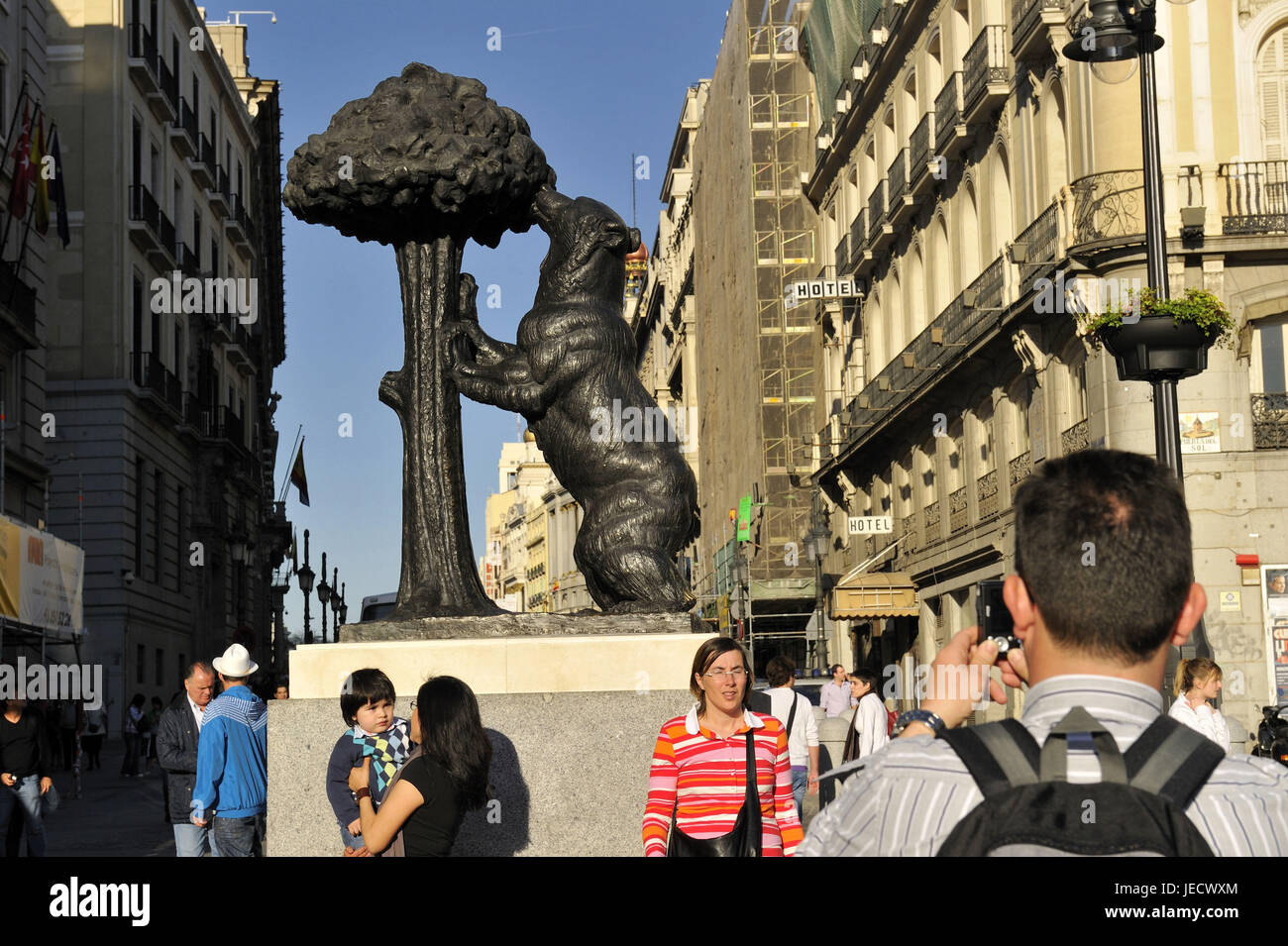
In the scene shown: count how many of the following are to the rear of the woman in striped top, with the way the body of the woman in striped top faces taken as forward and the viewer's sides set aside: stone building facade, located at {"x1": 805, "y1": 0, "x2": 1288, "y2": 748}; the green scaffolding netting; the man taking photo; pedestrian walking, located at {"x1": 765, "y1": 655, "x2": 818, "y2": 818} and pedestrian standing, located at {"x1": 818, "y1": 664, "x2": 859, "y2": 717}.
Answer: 4

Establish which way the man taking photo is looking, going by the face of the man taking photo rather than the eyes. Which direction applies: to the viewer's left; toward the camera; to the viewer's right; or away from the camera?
away from the camera

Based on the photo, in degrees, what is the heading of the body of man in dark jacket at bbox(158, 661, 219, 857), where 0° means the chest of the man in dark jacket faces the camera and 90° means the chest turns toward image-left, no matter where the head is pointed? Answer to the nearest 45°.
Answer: approximately 315°

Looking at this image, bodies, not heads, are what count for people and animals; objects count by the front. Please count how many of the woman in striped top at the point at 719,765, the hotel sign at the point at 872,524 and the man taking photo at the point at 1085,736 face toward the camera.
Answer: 2

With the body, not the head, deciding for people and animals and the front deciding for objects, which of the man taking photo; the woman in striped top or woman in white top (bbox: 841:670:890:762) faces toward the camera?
the woman in striped top

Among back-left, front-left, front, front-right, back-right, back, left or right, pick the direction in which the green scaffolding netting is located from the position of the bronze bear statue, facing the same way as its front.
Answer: right

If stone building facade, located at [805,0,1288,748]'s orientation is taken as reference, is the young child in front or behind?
in front

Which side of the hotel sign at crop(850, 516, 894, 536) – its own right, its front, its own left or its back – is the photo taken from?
front

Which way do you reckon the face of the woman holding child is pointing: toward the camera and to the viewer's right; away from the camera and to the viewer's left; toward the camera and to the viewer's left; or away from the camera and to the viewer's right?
away from the camera and to the viewer's left

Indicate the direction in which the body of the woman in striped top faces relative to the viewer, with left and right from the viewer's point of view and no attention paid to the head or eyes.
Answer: facing the viewer
